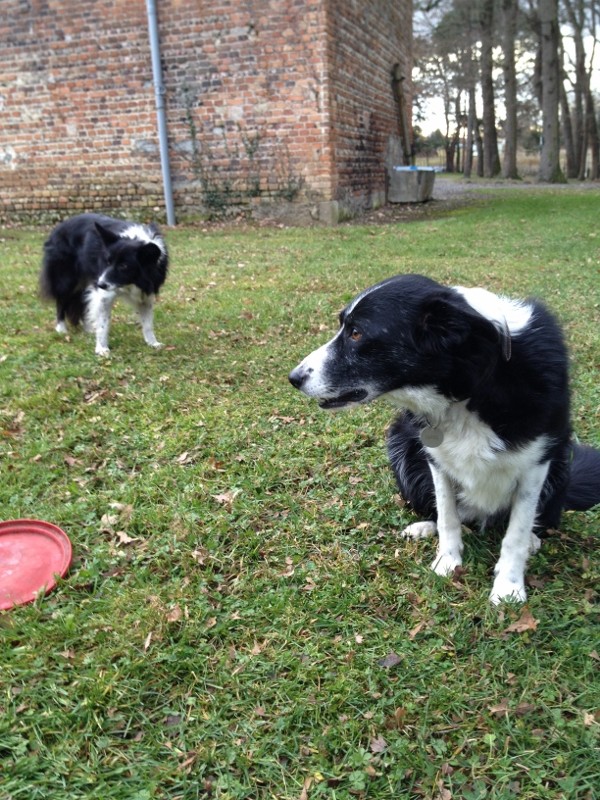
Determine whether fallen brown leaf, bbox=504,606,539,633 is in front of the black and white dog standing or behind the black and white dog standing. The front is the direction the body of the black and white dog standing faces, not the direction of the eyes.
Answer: in front

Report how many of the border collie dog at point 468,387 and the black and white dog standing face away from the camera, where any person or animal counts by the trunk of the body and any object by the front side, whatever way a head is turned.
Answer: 0

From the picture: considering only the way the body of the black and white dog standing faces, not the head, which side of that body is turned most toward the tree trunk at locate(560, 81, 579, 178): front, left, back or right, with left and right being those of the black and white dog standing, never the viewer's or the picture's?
left

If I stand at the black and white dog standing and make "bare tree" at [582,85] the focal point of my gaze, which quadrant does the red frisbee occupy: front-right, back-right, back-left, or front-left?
back-right

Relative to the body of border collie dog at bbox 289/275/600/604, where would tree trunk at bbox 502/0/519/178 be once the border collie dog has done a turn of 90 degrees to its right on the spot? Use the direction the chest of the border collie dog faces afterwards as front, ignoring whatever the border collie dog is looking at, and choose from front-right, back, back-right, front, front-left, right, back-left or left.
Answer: front-right

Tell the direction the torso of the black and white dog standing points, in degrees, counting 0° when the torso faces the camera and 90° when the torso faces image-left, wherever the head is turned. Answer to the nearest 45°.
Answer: approximately 315°

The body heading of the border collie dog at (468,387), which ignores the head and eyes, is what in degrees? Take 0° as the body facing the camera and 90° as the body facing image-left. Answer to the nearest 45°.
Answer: approximately 45°

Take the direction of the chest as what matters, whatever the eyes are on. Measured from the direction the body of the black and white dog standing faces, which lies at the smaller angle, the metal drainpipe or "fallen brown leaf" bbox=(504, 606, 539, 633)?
the fallen brown leaf

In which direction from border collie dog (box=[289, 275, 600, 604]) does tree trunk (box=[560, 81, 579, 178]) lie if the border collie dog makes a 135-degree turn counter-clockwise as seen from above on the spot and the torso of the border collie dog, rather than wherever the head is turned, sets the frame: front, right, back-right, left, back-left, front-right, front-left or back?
left

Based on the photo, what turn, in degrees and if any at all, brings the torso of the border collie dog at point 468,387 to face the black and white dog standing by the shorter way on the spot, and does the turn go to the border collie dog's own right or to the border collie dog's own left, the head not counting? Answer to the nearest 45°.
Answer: approximately 90° to the border collie dog's own right

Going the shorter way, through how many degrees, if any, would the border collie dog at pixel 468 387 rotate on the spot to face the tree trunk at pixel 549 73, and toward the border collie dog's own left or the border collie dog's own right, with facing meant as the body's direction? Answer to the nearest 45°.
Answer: approximately 135° to the border collie dog's own right
